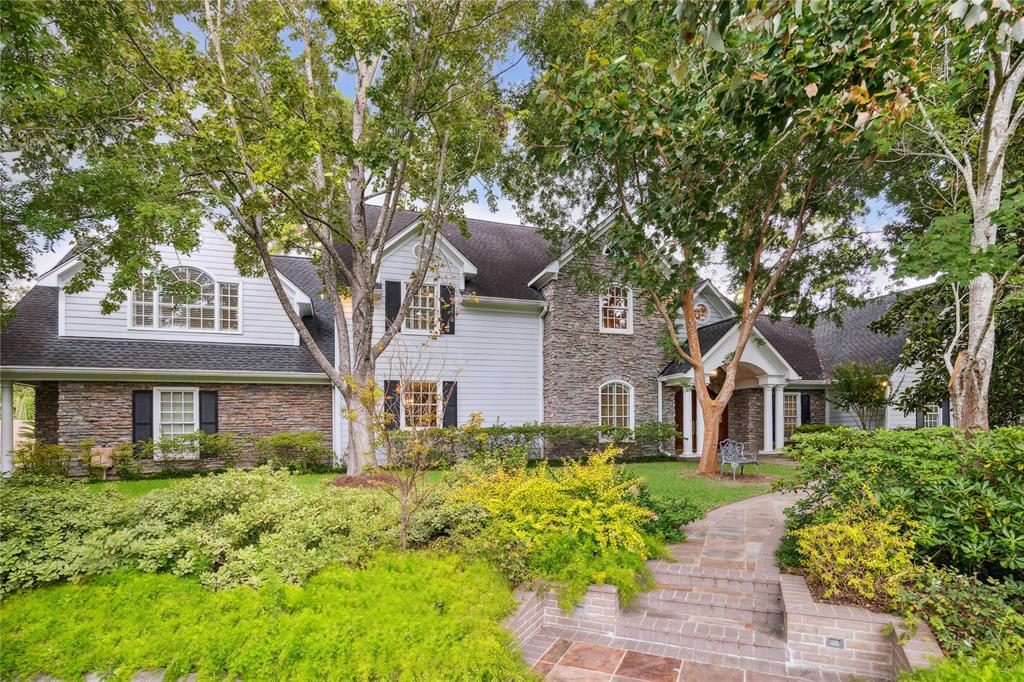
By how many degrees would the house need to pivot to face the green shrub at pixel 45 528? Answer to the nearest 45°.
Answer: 0° — it already faces it

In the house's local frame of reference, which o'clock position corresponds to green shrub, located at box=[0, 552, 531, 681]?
The green shrub is roughly at 12 o'clock from the house.

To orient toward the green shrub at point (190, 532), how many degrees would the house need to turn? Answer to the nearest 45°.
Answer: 0° — it already faces it

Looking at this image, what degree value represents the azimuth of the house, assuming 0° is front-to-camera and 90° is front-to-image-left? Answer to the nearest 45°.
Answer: approximately 0°
